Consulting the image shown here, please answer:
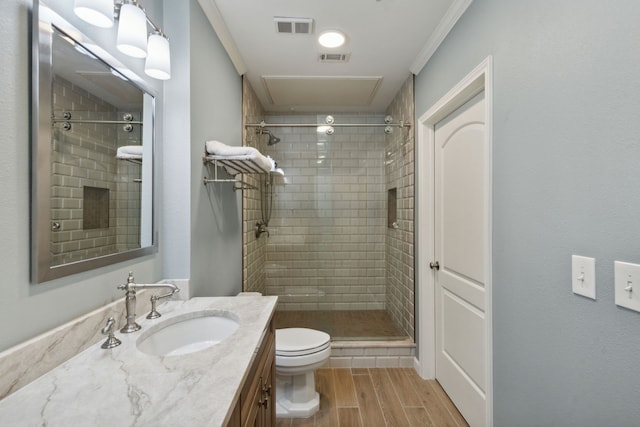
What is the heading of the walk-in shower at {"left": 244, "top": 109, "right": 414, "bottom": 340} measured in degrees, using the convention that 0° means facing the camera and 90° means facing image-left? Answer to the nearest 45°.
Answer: approximately 0°

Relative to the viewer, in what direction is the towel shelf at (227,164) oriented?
to the viewer's right

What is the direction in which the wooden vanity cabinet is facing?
to the viewer's right

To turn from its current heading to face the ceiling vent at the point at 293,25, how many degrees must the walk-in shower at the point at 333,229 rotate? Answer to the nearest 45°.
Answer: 0° — it already faces it

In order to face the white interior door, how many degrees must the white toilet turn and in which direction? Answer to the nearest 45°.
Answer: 0° — it already faces it

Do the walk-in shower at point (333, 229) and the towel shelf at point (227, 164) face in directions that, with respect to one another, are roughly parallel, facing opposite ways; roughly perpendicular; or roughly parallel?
roughly perpendicular
